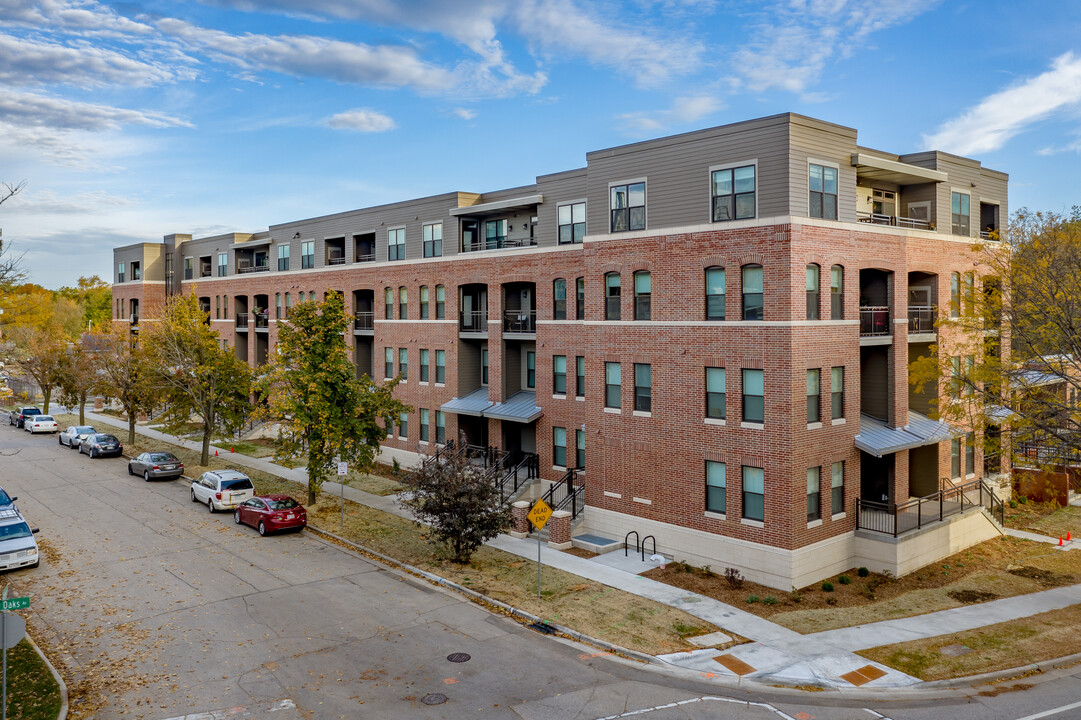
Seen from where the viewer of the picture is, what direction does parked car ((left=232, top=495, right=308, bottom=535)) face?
facing away from the viewer and to the left of the viewer

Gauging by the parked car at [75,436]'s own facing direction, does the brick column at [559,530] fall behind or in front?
behind

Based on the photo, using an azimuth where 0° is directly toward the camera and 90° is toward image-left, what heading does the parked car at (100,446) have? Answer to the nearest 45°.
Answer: approximately 135°

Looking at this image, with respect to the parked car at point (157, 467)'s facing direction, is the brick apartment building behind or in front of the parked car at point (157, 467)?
behind

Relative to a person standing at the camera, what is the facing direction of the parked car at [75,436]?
facing away from the viewer and to the left of the viewer

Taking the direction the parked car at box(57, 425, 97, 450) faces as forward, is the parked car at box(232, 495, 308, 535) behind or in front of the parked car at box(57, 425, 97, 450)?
behind

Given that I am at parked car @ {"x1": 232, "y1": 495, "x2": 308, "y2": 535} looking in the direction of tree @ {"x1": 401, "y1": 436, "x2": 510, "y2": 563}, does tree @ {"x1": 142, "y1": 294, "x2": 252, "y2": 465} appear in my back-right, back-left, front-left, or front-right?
back-left

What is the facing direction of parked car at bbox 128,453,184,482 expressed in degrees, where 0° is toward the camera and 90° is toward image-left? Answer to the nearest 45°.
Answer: approximately 135°

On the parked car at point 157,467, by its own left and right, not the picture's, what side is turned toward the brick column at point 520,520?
back

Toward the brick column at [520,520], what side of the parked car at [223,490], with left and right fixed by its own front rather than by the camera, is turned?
back
